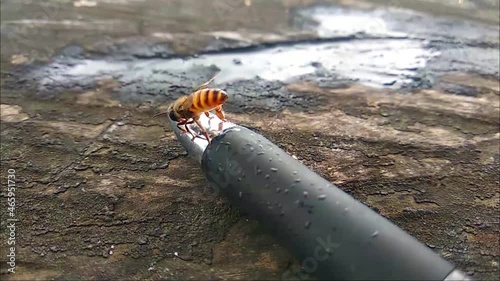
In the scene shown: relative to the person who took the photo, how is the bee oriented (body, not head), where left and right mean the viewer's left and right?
facing to the left of the viewer
